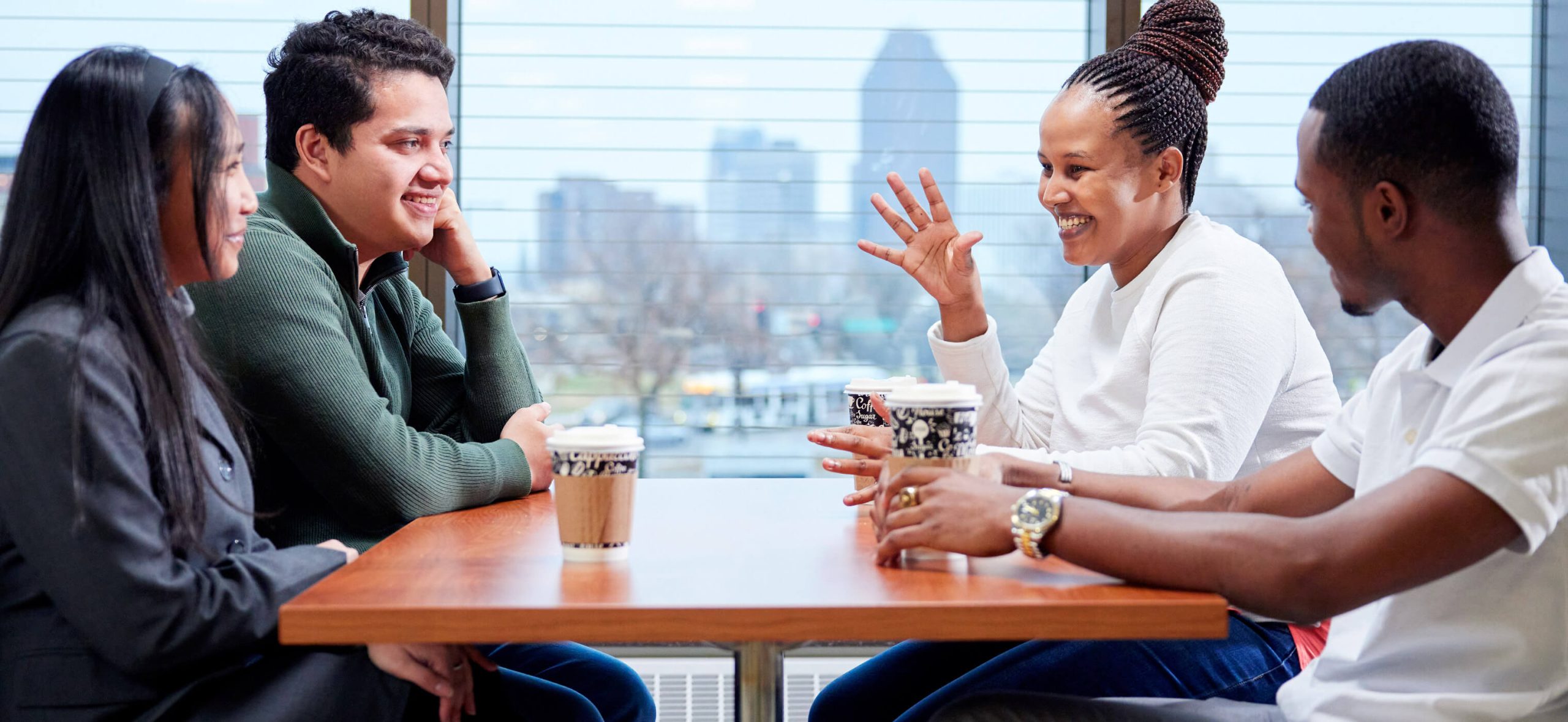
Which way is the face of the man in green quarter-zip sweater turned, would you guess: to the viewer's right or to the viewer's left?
to the viewer's right

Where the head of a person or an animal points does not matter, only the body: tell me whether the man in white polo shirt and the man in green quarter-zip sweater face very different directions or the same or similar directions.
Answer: very different directions

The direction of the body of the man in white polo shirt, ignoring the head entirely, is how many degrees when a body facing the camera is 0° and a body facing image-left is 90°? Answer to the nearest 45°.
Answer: approximately 90°

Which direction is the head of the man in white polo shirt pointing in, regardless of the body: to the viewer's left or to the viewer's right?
to the viewer's left

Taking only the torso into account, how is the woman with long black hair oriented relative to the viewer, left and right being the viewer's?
facing to the right of the viewer
